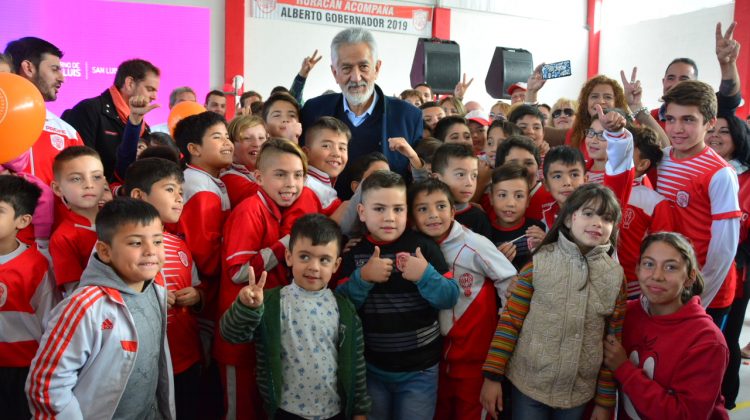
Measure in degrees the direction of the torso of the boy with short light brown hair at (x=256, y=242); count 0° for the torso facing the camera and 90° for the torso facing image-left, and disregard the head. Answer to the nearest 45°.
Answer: approximately 315°

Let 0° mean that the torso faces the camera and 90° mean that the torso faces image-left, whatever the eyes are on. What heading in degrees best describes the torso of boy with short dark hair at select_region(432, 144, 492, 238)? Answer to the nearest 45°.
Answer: approximately 315°

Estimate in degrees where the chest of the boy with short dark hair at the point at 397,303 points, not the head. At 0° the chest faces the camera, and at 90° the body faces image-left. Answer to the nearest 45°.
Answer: approximately 0°

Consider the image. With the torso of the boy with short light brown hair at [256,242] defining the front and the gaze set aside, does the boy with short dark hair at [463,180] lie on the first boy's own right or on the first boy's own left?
on the first boy's own left

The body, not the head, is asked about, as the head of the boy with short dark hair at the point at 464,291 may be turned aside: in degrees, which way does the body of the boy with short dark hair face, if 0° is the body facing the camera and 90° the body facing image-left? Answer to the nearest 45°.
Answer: approximately 45°

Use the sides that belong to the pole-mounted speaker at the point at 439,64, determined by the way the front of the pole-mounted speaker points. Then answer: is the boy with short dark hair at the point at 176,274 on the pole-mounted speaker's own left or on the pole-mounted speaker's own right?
on the pole-mounted speaker's own right

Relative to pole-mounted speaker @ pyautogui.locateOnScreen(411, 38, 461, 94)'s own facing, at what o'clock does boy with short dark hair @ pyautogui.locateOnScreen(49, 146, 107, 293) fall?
The boy with short dark hair is roughly at 2 o'clock from the pole-mounted speaker.
